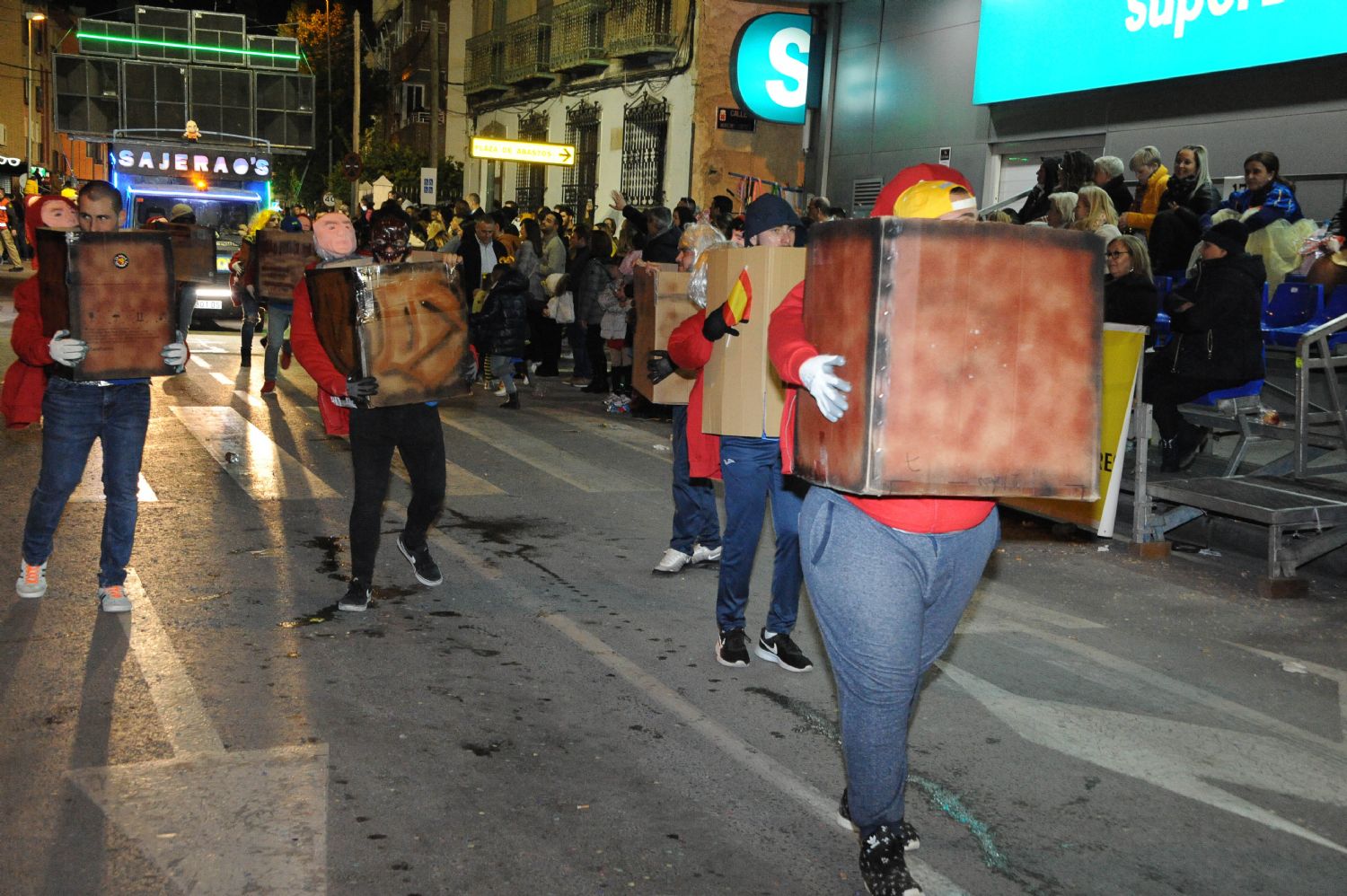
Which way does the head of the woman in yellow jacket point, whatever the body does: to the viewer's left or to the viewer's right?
to the viewer's left

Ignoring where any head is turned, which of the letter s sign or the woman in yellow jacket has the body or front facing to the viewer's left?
the woman in yellow jacket

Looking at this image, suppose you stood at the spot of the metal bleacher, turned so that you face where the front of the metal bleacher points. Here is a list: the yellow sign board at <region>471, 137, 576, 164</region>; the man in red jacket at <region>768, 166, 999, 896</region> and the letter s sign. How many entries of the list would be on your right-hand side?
2

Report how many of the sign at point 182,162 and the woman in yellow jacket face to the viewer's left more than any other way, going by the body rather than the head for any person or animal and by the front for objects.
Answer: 1

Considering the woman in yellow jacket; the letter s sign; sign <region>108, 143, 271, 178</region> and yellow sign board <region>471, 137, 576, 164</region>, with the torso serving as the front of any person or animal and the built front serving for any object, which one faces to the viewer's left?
the woman in yellow jacket

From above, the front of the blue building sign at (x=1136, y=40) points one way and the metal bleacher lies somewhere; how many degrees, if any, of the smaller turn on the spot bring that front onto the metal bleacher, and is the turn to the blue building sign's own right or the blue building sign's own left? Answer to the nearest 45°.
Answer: approximately 45° to the blue building sign's own left

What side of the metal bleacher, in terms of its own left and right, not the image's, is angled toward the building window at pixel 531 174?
right

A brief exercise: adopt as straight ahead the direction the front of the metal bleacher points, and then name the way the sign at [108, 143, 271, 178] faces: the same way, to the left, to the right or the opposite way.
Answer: to the left

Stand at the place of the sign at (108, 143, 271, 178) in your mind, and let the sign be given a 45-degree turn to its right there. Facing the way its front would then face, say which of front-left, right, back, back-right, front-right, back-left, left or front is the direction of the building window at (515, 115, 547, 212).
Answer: back

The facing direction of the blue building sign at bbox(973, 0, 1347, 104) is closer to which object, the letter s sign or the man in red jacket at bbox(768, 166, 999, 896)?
the man in red jacket

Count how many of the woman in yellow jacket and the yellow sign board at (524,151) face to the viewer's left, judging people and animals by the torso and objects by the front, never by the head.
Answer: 1

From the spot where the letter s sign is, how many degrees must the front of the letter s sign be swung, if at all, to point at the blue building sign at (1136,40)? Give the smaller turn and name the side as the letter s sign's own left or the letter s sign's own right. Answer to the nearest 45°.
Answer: approximately 45° to the letter s sign's own left
